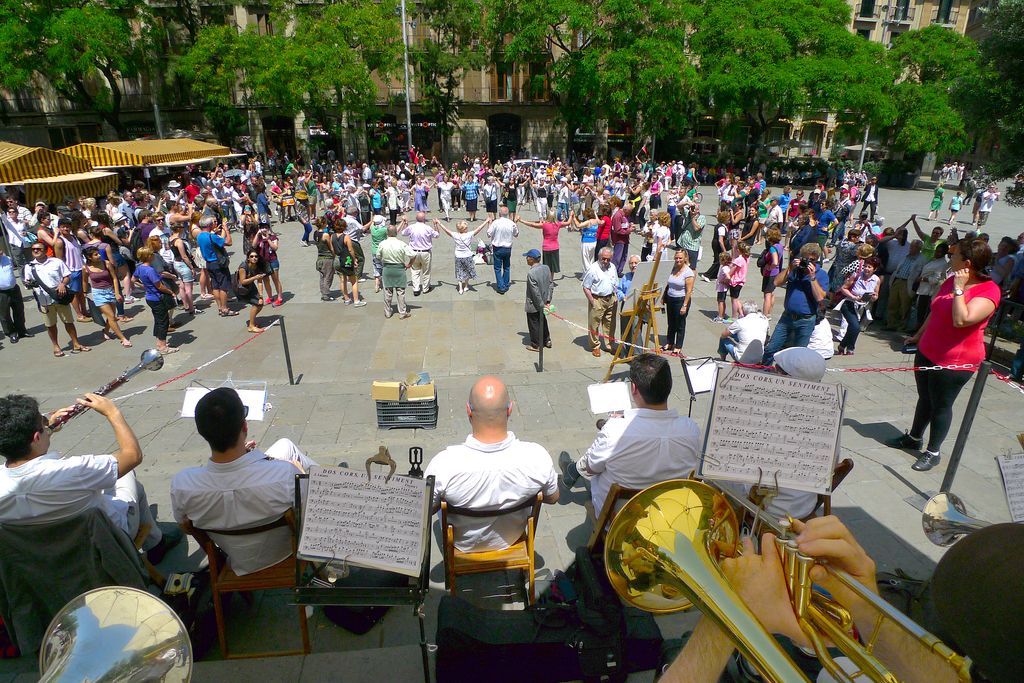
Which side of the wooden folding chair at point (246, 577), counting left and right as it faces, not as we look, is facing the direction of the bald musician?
right

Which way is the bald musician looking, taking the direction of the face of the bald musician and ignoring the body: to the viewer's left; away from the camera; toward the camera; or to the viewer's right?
away from the camera

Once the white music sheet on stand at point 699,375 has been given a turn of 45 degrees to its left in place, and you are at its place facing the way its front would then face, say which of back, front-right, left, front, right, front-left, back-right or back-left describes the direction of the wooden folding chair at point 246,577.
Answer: right

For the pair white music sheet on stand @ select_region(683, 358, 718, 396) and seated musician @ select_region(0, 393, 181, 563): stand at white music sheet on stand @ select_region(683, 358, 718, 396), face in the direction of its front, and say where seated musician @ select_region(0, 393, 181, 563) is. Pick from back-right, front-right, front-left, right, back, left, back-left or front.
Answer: front-right

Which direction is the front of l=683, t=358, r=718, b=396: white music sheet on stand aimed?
toward the camera

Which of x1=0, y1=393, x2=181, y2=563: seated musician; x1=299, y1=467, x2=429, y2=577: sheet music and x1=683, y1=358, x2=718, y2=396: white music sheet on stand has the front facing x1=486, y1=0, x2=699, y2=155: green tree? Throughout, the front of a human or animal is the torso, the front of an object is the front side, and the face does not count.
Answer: the seated musician

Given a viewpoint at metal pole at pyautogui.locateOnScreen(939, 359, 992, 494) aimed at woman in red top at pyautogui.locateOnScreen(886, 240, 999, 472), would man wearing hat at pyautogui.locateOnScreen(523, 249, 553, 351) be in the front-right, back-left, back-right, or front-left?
front-left

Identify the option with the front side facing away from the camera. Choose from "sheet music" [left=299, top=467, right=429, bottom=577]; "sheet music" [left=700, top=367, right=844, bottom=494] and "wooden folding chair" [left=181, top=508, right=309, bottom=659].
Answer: the wooden folding chair

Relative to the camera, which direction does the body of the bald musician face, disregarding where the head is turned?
away from the camera

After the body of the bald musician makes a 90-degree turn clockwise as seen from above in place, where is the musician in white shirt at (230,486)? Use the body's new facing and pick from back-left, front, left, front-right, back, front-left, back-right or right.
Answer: back

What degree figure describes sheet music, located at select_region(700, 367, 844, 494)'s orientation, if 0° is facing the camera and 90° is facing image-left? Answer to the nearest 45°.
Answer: approximately 0°

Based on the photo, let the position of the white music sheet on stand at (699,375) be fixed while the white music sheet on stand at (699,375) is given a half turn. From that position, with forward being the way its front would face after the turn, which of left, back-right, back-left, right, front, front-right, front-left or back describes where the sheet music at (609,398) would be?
back-left

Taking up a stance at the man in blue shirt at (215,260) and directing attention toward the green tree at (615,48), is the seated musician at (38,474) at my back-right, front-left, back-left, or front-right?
back-right

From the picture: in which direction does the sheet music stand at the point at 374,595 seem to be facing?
toward the camera

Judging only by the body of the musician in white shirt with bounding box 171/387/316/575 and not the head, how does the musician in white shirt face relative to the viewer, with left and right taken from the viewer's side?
facing away from the viewer

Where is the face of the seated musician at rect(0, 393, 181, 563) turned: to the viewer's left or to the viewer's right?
to the viewer's right

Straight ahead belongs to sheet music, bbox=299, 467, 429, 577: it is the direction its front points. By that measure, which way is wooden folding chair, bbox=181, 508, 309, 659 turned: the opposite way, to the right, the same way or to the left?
the opposite way

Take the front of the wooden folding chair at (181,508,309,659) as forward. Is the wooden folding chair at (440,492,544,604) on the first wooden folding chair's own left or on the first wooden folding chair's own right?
on the first wooden folding chair's own right
